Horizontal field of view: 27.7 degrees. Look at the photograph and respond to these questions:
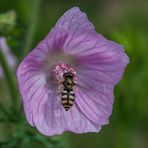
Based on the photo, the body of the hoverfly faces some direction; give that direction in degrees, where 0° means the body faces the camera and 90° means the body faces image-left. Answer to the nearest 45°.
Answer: approximately 180°

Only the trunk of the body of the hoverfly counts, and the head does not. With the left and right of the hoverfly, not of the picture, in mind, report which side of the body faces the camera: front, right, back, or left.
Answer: back
